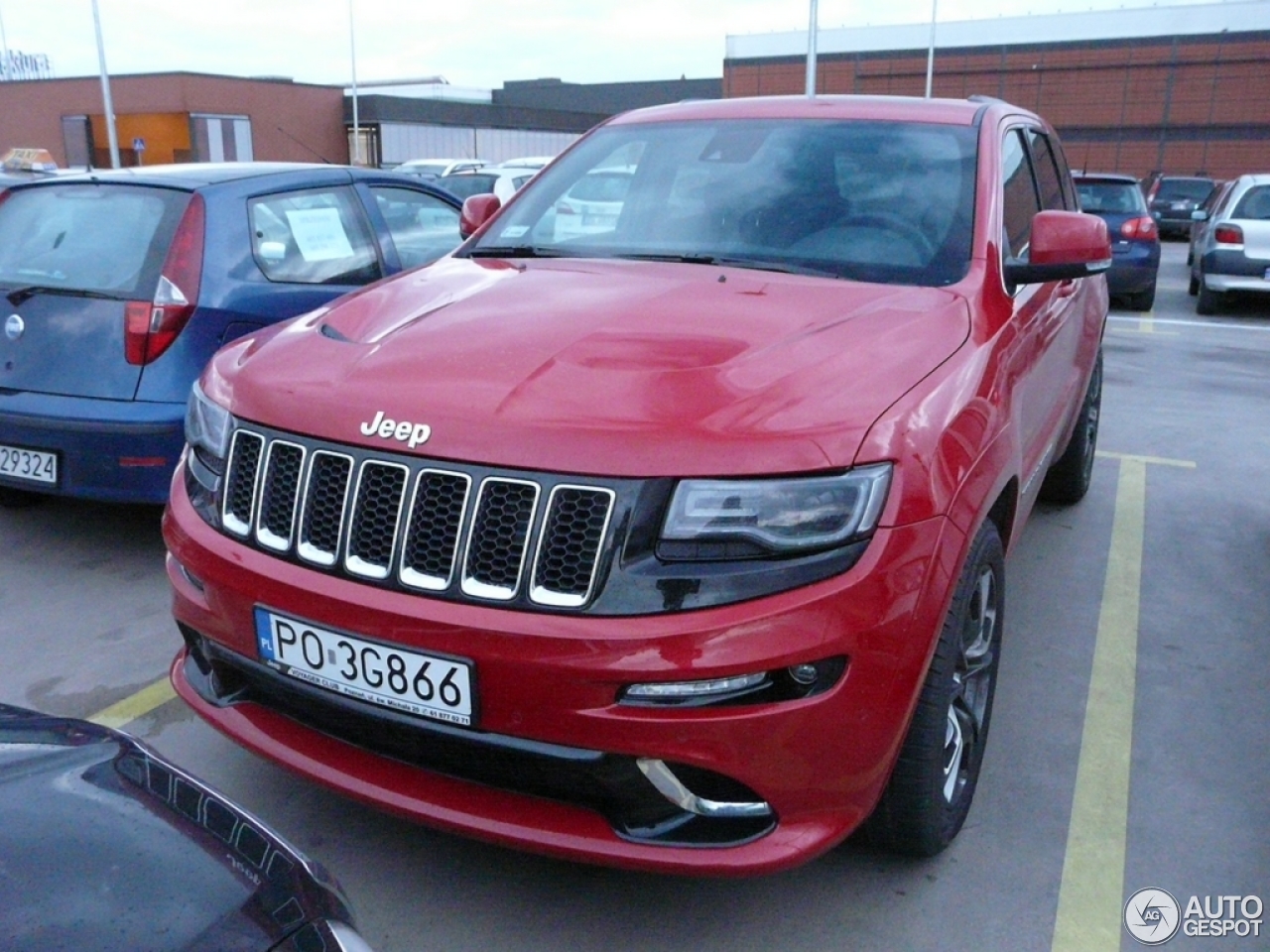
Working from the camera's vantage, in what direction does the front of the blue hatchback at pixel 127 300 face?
facing away from the viewer and to the right of the viewer

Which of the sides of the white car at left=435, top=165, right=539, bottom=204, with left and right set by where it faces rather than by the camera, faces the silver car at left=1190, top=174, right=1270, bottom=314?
right

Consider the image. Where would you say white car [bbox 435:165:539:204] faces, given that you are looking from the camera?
facing away from the viewer and to the right of the viewer

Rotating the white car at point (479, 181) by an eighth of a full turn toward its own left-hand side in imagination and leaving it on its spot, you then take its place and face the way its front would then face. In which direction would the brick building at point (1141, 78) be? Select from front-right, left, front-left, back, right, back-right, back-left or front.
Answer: front-right

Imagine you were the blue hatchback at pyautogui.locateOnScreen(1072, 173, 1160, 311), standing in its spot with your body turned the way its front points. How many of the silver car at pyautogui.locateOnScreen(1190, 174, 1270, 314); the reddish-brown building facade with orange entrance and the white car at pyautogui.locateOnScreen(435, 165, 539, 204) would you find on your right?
1

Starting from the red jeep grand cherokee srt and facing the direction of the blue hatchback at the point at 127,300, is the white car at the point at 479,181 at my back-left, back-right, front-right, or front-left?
front-right

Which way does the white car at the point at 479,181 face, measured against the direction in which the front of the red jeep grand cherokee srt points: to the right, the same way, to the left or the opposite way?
the opposite way

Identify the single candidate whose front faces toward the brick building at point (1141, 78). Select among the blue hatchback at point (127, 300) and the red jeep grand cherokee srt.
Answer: the blue hatchback

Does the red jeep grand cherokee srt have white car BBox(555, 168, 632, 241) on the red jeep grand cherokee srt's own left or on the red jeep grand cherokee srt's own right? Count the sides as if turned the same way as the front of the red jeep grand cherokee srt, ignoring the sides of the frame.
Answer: on the red jeep grand cherokee srt's own right

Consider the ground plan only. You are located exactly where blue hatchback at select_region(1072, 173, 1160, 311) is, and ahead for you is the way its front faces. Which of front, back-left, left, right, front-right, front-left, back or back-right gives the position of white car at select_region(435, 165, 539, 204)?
left

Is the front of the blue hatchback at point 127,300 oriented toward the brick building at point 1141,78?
yes

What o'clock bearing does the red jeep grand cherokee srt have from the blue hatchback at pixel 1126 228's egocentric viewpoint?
The red jeep grand cherokee srt is roughly at 6 o'clock from the blue hatchback.

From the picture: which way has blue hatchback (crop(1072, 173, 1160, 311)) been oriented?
away from the camera

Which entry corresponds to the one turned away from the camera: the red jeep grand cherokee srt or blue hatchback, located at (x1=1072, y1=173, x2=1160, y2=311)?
the blue hatchback

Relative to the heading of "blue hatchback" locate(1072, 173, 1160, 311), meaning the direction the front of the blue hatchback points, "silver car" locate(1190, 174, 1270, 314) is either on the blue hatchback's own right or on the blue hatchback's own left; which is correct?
on the blue hatchback's own right
